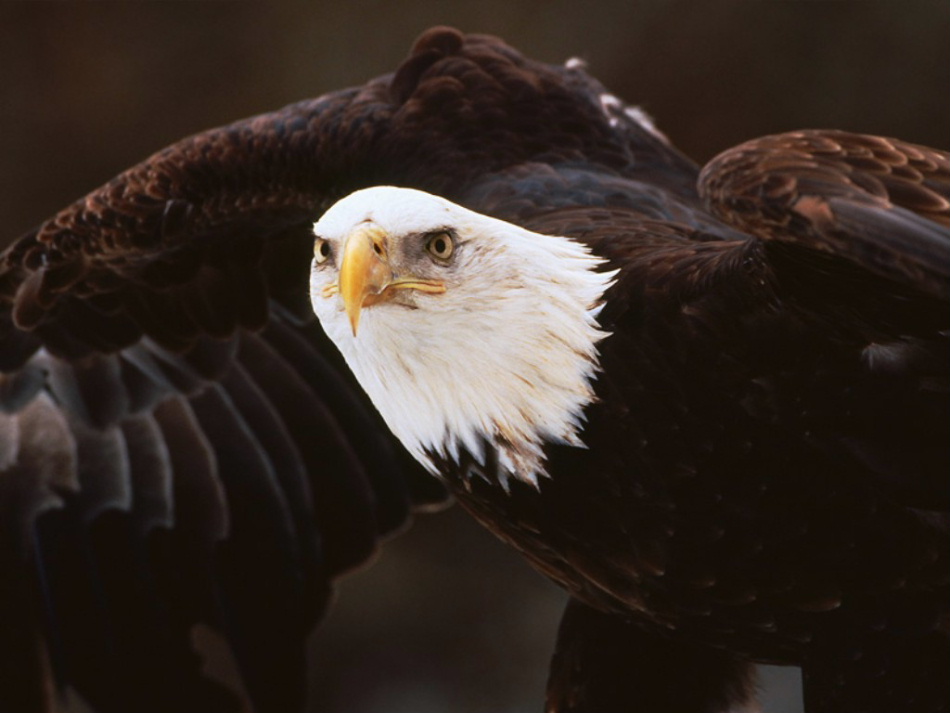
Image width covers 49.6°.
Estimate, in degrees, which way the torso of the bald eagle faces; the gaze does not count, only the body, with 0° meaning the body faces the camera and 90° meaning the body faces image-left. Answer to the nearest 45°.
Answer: approximately 45°
